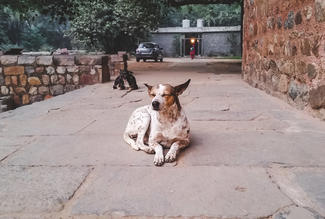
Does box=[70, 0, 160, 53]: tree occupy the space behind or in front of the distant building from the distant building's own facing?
in front

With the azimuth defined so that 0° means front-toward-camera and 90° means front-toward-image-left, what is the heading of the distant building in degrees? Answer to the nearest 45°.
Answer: approximately 0°

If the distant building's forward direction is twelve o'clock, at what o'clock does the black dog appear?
The black dog is roughly at 12 o'clock from the distant building.

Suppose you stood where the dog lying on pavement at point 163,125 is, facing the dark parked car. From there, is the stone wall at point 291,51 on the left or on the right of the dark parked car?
right

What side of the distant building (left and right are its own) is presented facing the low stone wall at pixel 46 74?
front
